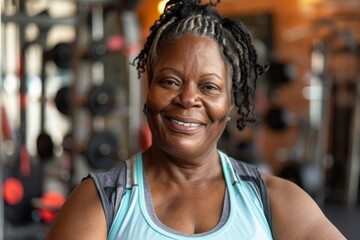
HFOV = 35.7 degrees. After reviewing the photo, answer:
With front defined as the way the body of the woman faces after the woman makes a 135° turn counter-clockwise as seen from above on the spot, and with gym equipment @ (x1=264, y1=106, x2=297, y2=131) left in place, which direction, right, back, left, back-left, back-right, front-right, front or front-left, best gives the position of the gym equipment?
front-left

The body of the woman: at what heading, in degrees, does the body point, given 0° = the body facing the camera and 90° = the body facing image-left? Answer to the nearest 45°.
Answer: approximately 0°

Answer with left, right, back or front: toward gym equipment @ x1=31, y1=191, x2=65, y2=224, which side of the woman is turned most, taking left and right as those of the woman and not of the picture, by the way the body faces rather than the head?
back

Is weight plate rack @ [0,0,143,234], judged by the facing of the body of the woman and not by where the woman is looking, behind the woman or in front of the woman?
behind

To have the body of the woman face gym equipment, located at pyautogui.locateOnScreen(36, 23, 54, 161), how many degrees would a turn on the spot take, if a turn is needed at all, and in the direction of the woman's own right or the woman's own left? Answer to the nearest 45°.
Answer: approximately 180°

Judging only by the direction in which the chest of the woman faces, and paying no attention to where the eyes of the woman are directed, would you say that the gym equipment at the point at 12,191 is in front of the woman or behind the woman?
behind

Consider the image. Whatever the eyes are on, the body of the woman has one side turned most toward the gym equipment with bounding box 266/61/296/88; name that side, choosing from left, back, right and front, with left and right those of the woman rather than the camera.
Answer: back

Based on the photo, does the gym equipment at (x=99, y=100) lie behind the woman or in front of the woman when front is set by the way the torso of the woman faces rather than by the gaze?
behind

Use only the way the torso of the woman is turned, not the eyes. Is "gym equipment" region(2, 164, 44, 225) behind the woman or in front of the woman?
behind

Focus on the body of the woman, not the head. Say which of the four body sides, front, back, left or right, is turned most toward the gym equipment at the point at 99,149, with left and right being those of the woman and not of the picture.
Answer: back
